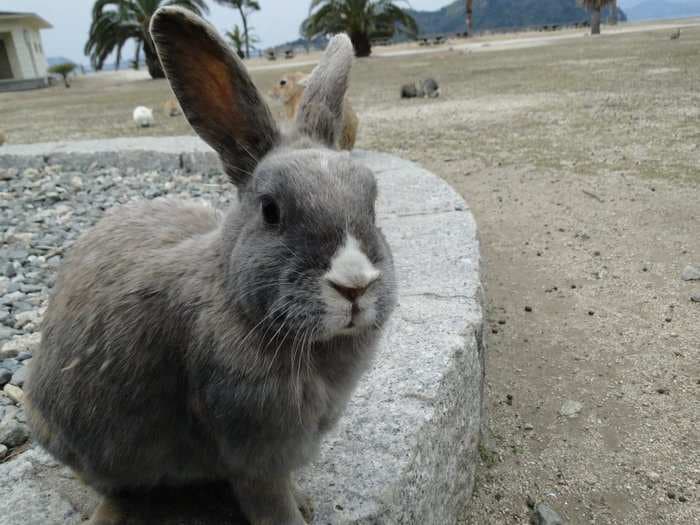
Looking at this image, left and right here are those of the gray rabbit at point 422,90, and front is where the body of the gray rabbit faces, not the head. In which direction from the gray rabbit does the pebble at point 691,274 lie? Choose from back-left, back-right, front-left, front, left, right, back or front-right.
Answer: right

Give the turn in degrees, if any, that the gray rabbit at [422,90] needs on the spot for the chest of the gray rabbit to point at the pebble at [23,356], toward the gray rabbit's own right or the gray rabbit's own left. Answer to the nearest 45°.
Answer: approximately 90° to the gray rabbit's own right

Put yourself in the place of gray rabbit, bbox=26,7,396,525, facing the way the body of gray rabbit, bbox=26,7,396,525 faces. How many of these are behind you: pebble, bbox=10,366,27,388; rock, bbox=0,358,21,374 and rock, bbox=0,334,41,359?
3

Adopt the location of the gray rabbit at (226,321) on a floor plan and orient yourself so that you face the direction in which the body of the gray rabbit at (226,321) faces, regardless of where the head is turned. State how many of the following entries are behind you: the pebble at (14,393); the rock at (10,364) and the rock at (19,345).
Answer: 3

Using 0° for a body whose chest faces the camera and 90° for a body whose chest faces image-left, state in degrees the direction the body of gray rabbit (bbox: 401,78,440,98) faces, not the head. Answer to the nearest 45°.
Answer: approximately 90°

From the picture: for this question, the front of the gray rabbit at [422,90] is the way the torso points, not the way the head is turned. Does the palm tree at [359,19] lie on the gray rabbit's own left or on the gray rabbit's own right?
on the gray rabbit's own right

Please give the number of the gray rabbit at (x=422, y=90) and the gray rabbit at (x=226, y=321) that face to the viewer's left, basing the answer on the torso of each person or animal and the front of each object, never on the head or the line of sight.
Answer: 1

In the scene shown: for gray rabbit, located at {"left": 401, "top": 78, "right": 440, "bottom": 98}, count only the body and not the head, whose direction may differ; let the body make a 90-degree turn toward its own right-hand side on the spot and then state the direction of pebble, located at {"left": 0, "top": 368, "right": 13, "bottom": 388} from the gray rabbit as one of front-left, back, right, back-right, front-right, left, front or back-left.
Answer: back

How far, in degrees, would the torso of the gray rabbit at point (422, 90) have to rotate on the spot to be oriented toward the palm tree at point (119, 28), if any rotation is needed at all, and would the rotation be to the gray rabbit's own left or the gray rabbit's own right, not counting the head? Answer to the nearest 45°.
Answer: approximately 45° to the gray rabbit's own right

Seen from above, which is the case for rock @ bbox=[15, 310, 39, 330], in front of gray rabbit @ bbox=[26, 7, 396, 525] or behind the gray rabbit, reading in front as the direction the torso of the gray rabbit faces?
behind

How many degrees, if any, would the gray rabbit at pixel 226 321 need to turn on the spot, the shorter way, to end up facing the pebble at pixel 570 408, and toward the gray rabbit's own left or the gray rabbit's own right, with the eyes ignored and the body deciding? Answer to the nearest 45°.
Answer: approximately 90° to the gray rabbit's own left

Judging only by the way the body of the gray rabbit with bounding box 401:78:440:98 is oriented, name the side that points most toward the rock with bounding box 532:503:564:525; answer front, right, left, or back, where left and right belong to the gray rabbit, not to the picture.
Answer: left
